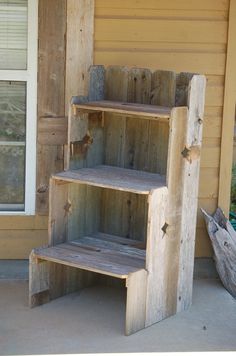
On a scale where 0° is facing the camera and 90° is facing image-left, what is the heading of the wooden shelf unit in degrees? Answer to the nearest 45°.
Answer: approximately 45°

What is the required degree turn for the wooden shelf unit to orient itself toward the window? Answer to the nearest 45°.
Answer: approximately 90° to its right

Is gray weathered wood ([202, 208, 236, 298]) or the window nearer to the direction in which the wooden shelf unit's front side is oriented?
the window
